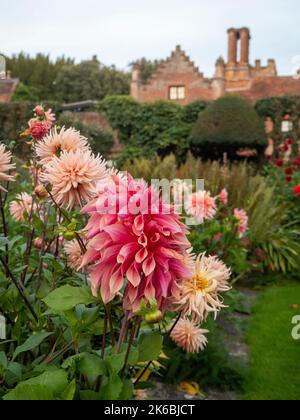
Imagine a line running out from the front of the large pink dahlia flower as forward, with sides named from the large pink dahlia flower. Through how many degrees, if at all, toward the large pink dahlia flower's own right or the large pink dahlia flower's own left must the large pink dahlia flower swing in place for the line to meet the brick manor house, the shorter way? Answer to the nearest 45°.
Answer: approximately 180°

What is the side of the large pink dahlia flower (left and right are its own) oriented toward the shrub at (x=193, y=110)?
back

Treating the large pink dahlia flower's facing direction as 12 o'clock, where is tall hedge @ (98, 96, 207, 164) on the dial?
The tall hedge is roughly at 6 o'clock from the large pink dahlia flower.

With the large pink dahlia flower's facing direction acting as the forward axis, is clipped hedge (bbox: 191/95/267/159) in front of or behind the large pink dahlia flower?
behind

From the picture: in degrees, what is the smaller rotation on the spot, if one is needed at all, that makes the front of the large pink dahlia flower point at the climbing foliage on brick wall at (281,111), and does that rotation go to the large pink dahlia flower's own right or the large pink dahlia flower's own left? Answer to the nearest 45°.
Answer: approximately 180°

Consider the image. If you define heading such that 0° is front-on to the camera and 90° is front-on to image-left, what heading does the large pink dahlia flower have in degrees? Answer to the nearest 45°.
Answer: approximately 0°

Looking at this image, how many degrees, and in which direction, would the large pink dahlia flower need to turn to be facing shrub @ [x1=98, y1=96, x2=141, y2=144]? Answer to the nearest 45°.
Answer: approximately 180°
